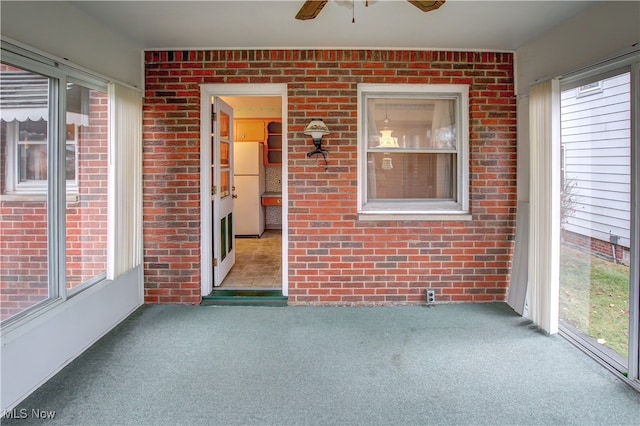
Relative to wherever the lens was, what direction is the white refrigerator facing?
facing the viewer

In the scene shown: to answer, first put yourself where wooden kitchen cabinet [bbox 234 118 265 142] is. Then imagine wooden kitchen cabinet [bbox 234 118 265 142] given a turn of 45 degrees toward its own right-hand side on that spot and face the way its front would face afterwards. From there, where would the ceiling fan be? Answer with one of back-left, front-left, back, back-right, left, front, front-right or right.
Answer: front-left

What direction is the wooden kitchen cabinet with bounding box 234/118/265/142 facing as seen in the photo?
toward the camera

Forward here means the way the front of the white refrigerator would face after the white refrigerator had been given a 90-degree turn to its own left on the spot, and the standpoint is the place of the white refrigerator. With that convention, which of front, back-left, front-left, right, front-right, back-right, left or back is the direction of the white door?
right

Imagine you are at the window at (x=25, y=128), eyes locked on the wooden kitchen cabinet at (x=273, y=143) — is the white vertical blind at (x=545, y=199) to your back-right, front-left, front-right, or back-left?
front-right
